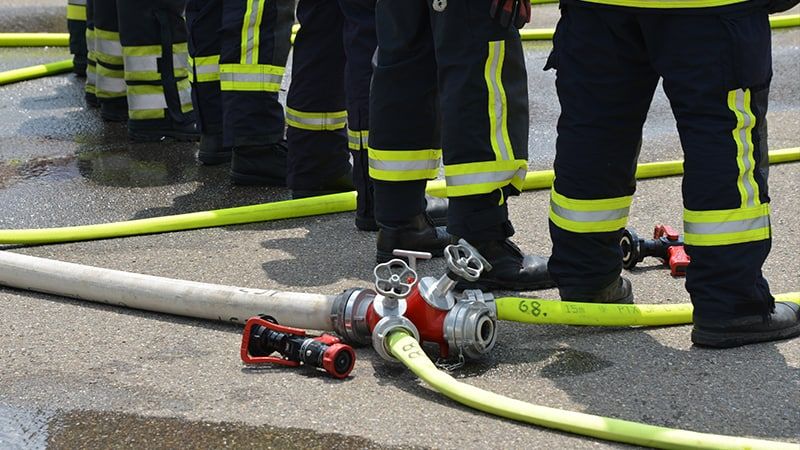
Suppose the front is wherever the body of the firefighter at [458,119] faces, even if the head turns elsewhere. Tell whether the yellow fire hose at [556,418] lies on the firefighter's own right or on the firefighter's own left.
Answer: on the firefighter's own right

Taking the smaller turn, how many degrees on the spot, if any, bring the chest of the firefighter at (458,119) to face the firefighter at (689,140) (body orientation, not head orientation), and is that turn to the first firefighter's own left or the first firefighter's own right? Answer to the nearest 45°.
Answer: approximately 90° to the first firefighter's own right

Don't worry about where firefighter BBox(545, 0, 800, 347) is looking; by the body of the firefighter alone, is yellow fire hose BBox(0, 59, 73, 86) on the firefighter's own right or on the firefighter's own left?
on the firefighter's own left

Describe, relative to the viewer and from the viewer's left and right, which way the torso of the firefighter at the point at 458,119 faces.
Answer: facing away from the viewer and to the right of the viewer

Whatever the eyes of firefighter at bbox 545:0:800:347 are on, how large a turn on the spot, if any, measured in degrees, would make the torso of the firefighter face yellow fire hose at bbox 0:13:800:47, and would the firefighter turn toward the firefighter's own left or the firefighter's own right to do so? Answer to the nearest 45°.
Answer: approximately 90° to the firefighter's own left

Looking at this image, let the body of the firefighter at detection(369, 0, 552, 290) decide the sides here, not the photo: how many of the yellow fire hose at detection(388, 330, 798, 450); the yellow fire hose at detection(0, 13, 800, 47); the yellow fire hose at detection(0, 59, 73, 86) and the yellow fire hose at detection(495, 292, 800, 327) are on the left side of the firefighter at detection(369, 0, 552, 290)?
2

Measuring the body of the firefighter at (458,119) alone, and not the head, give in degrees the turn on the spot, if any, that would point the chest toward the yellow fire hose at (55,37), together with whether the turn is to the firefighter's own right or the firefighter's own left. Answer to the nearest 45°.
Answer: approximately 90° to the firefighter's own left
